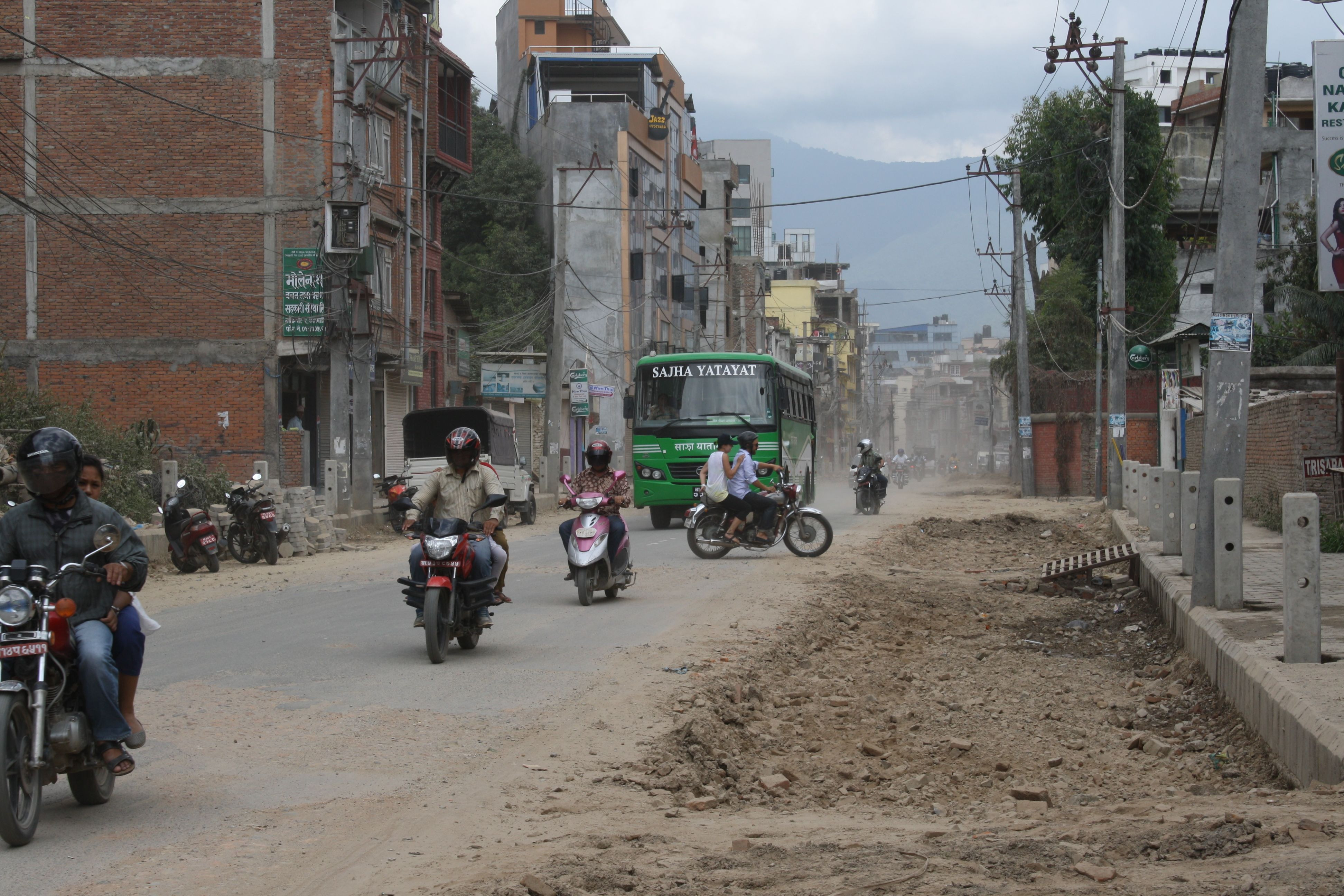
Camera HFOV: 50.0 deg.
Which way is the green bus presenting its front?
toward the camera

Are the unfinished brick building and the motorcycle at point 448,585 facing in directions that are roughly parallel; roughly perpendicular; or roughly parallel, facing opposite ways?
roughly perpendicular

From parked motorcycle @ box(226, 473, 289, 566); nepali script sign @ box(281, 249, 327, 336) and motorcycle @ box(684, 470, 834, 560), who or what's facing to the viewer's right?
the motorcycle

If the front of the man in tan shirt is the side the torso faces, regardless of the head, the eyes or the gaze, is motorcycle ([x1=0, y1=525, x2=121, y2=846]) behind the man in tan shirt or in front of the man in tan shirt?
in front

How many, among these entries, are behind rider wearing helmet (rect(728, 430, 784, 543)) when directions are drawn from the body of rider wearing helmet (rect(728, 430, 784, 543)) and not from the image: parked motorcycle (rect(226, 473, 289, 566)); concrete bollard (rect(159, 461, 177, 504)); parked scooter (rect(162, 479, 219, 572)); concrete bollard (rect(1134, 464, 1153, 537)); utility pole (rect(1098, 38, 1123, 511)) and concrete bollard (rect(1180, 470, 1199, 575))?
3

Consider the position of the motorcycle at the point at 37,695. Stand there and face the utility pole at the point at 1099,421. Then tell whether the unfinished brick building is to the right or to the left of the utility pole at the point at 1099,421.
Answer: left

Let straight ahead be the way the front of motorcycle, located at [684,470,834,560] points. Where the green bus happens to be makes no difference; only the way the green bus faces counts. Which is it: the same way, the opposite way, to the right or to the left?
to the right

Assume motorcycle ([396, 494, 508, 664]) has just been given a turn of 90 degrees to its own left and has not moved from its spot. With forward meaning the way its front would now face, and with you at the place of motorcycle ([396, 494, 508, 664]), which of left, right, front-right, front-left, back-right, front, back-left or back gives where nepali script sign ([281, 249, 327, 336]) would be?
left

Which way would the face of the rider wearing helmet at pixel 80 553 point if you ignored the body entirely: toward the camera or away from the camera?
toward the camera

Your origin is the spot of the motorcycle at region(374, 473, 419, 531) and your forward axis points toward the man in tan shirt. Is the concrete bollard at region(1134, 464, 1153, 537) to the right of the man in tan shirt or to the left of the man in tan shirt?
left

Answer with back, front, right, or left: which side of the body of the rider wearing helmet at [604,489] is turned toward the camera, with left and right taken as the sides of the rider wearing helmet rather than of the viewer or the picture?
front

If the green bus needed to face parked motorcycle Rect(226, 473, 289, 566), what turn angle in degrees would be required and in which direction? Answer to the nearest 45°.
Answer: approximately 45° to its right

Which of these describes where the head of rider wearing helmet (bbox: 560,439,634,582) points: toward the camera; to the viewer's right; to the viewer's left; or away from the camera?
toward the camera

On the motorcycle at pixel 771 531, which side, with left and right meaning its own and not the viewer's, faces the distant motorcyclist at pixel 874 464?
left

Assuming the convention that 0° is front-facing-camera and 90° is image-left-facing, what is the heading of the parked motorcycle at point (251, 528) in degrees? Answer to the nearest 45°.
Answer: approximately 135°

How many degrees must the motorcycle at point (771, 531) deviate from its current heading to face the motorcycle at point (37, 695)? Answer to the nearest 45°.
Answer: approximately 90° to its right

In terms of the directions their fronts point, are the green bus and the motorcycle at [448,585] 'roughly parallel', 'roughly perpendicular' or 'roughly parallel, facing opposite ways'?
roughly parallel
